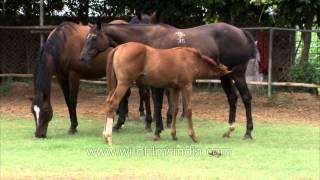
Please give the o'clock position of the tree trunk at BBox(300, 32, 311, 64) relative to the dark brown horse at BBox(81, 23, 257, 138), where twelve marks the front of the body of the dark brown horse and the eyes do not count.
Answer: The tree trunk is roughly at 4 o'clock from the dark brown horse.

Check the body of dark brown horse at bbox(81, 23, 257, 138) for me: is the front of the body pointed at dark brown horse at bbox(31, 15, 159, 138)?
yes

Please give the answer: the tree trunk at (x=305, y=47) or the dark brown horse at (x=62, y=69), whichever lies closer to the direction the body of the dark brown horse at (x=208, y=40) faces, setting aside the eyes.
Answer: the dark brown horse

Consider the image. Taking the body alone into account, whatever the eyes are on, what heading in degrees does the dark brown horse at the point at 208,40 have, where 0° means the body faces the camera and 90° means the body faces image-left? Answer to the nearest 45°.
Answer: approximately 90°
